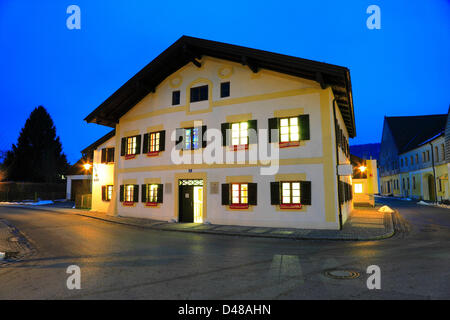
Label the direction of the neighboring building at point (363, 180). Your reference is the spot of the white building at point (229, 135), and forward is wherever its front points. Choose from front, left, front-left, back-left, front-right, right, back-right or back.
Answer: back

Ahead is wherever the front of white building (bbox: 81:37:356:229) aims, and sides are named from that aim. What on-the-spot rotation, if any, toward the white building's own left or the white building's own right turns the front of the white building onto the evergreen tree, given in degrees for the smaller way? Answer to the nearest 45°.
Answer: approximately 90° to the white building's own right

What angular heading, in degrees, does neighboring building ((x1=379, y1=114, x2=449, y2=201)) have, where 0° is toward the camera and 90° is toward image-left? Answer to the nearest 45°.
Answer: approximately 45°

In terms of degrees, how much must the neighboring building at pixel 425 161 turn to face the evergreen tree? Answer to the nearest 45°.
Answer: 0° — it already faces it
